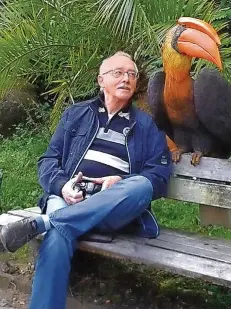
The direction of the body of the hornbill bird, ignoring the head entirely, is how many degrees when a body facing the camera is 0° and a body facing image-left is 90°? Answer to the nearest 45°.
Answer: approximately 45°

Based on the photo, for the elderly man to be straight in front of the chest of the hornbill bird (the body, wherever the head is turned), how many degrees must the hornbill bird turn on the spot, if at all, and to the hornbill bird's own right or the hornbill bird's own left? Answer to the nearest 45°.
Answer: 0° — it already faces them

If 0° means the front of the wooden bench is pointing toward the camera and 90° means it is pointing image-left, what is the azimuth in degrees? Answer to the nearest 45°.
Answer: approximately 45°
